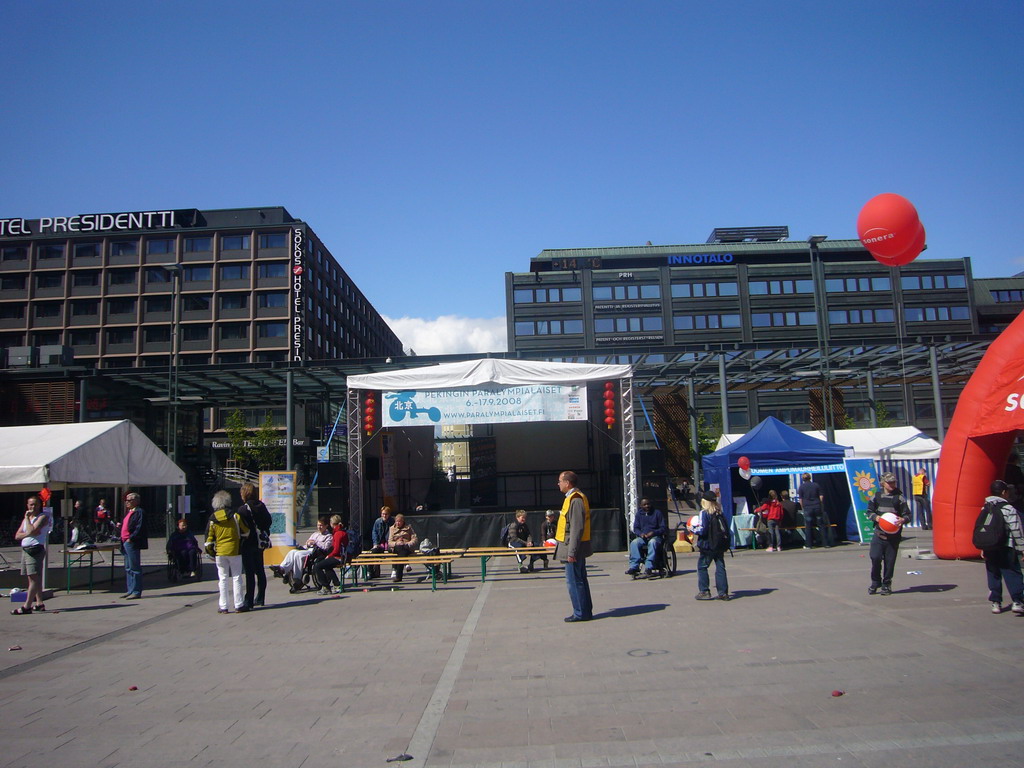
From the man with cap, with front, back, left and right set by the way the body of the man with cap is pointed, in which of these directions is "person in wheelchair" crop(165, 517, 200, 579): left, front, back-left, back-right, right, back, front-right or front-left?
right

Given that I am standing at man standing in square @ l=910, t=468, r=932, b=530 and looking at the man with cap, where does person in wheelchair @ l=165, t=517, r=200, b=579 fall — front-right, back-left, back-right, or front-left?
front-right

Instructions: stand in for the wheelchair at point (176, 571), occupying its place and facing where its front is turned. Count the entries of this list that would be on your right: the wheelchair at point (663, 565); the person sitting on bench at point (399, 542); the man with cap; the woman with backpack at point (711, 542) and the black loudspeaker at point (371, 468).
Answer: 0

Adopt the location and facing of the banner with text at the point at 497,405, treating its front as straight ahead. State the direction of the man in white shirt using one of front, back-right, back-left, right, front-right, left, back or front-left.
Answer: front-right

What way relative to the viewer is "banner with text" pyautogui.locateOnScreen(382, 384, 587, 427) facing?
toward the camera

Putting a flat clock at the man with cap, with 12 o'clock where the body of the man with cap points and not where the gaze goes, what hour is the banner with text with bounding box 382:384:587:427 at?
The banner with text is roughly at 4 o'clock from the man with cap.

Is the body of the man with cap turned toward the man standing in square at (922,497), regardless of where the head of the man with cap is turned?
no

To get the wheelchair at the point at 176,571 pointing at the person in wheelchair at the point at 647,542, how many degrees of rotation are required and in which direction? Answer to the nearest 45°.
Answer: approximately 45° to its left

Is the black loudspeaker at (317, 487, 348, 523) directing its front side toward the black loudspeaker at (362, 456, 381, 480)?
no

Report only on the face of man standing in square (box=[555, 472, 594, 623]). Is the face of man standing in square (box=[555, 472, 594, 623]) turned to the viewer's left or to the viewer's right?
to the viewer's left

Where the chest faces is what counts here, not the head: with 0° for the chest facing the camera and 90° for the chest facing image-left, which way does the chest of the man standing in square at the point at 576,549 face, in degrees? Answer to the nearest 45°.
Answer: approximately 90°

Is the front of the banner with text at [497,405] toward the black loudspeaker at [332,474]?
no

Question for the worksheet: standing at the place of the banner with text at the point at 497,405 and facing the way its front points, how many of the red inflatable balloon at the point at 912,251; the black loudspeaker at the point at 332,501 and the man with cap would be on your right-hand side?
1

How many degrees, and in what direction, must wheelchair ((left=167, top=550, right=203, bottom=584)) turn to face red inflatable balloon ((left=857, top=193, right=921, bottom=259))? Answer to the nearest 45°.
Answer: approximately 45° to its left

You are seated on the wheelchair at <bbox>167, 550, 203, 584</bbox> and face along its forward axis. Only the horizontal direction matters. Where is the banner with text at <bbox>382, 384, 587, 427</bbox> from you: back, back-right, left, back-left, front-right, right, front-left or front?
left

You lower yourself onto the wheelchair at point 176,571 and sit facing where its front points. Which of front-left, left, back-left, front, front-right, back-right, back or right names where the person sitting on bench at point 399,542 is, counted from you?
front-left

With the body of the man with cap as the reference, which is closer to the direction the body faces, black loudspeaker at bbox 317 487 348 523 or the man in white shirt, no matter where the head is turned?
the man in white shirt
